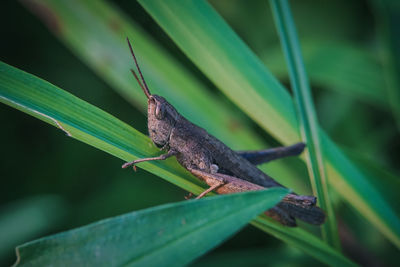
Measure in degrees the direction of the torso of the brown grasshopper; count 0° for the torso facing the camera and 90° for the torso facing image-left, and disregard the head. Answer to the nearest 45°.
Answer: approximately 90°

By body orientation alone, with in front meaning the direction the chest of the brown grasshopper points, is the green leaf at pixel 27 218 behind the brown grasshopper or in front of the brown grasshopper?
in front
